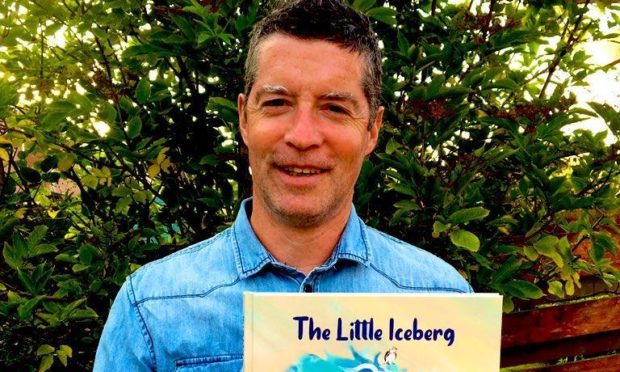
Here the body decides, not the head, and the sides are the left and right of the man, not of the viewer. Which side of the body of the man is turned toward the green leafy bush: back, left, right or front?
back

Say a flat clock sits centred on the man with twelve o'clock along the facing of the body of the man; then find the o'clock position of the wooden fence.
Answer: The wooden fence is roughly at 7 o'clock from the man.

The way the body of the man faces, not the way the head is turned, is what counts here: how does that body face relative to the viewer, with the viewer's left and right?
facing the viewer
